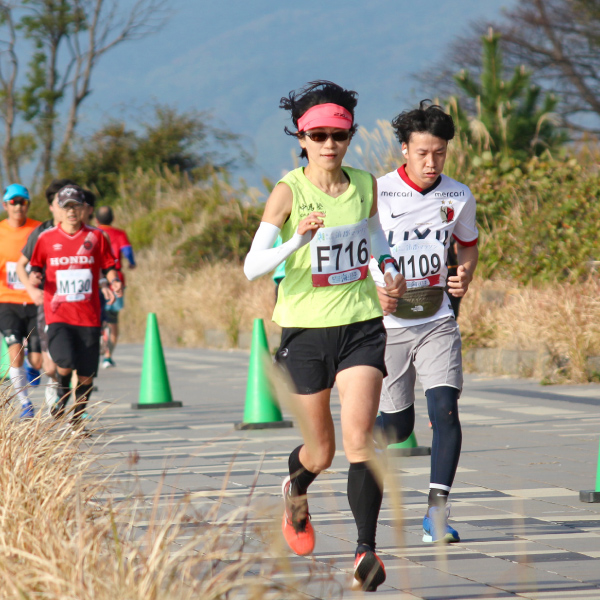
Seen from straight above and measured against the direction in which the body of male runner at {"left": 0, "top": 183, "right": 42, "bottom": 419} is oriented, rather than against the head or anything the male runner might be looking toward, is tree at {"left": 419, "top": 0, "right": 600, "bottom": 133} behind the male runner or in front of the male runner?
behind

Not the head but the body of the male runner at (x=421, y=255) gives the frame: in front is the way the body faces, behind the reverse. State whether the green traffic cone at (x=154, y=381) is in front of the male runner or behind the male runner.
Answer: behind

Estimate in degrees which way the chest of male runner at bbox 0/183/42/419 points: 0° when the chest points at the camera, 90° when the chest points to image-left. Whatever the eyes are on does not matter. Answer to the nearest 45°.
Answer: approximately 0°

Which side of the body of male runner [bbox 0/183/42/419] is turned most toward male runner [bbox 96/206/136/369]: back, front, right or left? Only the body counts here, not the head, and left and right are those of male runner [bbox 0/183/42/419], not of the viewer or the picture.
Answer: back

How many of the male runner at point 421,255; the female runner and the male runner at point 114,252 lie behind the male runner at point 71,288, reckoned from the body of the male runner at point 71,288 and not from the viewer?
1

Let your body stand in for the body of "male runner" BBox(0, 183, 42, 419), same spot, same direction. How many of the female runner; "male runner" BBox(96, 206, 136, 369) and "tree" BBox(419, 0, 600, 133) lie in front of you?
1

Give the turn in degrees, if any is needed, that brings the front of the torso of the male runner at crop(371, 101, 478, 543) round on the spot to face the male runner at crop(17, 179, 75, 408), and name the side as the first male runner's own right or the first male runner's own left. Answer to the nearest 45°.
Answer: approximately 135° to the first male runner's own right

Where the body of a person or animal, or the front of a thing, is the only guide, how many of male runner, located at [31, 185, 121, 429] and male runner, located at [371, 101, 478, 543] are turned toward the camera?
2
